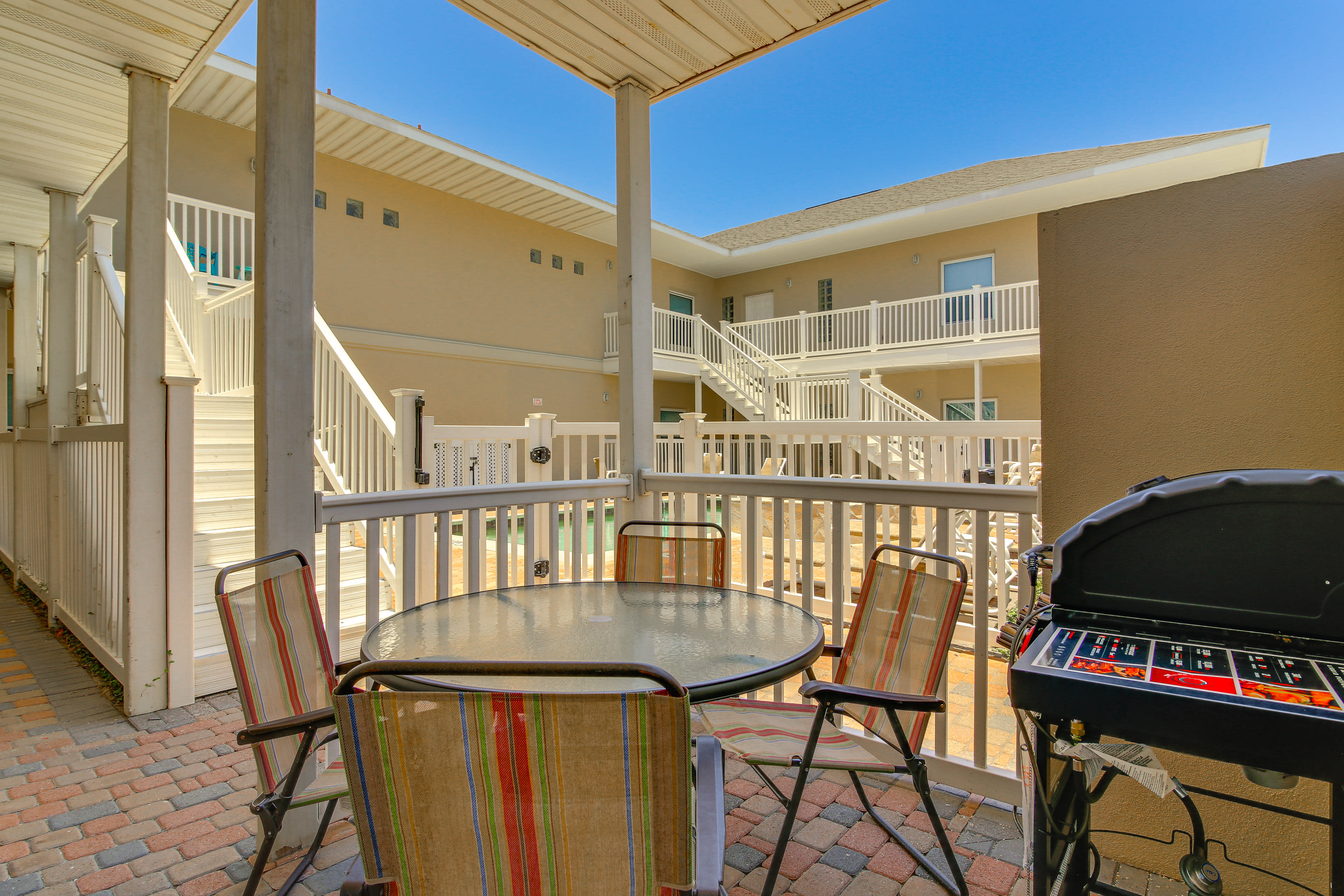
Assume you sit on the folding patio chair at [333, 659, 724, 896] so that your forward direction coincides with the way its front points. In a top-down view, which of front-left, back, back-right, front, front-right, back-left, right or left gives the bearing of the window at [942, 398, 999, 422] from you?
front-right

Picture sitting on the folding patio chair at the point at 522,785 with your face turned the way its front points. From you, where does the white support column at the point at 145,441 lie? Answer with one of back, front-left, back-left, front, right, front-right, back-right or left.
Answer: front-left

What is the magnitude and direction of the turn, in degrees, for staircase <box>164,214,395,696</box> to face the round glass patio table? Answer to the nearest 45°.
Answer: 0° — it already faces it

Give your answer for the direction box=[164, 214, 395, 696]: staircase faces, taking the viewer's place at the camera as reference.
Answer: facing the viewer

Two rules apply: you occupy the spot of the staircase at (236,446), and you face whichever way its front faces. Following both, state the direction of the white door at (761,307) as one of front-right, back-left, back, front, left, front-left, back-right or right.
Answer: back-left

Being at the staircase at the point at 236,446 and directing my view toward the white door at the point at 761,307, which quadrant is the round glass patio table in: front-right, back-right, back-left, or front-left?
back-right

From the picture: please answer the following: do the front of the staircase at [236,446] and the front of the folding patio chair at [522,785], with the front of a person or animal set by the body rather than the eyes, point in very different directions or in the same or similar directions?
very different directions

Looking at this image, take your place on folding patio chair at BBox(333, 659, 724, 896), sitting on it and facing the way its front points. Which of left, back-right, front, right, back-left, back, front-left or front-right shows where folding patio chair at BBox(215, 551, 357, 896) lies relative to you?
front-left

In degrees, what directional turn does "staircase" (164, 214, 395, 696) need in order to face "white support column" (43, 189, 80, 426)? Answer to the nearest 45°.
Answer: approximately 135° to its right

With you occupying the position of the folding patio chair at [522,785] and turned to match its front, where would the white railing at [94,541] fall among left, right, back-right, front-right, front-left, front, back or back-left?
front-left

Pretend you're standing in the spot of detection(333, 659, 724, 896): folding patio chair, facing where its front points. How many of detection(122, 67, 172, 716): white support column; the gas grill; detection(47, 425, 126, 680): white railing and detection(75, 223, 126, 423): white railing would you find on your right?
1

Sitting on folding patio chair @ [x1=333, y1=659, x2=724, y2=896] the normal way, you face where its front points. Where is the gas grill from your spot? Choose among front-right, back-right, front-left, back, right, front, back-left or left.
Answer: right

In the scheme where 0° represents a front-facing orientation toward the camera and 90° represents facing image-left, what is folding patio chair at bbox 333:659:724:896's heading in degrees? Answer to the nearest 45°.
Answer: approximately 180°

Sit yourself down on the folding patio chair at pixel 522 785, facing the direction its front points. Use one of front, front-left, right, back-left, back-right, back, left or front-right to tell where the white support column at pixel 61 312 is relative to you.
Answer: front-left

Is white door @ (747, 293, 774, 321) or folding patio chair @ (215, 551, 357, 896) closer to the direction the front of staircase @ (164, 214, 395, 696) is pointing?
the folding patio chair

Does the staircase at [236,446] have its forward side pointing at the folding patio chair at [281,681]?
yes

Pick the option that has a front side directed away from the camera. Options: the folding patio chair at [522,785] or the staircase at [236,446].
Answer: the folding patio chair

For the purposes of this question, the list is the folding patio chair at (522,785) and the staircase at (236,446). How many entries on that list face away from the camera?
1

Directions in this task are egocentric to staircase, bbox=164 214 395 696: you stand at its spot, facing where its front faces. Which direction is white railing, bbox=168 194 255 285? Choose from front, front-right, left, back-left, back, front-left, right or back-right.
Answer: back
